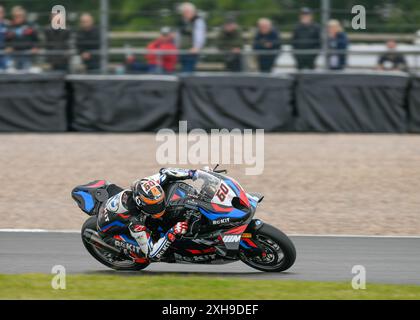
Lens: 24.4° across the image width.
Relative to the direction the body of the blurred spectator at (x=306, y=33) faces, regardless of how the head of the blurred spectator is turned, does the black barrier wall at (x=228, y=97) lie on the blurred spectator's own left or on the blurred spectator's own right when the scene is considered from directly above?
on the blurred spectator's own right

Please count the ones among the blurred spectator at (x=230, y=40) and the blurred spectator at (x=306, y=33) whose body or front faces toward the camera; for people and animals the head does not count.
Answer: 2

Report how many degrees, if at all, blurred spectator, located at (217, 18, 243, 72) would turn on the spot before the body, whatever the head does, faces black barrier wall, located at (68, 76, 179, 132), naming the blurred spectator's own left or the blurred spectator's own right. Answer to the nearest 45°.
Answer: approximately 90° to the blurred spectator's own right

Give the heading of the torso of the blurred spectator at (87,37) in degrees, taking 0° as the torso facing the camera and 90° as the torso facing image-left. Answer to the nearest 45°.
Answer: approximately 45°

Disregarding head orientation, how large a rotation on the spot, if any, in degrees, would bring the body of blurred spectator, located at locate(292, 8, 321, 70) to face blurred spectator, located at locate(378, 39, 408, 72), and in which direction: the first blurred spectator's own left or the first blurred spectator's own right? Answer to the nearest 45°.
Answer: approximately 90° to the first blurred spectator's own left

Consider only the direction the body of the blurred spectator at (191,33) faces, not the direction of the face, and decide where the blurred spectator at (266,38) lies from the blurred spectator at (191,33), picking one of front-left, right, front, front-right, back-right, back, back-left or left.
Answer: back-left

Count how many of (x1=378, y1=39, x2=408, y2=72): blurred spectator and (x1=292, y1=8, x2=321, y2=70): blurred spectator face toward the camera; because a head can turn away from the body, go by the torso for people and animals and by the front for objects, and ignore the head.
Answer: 2

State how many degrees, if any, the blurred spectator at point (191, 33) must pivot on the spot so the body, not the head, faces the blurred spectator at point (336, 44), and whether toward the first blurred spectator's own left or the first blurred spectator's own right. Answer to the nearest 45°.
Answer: approximately 135° to the first blurred spectator's own left

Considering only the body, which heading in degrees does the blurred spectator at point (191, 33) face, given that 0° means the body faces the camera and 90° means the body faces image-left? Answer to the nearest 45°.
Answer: approximately 45°

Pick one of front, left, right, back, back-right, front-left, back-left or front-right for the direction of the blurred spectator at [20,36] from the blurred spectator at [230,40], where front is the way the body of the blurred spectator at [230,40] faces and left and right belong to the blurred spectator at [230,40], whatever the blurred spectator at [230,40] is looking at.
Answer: right

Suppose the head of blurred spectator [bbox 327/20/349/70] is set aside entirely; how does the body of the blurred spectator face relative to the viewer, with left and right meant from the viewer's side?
facing the viewer and to the left of the viewer

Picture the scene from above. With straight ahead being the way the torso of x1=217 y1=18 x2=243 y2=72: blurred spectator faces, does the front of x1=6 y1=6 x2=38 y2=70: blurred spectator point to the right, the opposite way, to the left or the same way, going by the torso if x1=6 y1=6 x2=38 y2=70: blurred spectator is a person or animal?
the same way

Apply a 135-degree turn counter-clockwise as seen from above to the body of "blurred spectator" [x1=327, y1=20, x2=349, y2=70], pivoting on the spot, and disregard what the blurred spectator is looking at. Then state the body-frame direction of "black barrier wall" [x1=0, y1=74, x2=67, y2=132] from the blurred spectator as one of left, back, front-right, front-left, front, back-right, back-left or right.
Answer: back

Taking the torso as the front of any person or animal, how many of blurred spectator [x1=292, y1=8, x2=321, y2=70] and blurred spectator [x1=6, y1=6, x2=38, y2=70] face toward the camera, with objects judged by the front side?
2

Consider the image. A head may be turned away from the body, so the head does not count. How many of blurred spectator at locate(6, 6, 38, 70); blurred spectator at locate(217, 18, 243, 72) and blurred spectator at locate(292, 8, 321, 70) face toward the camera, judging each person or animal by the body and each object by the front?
3

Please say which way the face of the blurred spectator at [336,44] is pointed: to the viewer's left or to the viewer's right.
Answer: to the viewer's left

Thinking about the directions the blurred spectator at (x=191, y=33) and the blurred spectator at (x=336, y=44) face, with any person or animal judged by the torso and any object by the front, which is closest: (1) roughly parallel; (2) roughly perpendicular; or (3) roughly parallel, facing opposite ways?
roughly parallel

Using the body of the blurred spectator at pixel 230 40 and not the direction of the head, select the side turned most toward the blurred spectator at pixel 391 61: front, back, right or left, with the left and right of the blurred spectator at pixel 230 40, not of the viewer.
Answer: left

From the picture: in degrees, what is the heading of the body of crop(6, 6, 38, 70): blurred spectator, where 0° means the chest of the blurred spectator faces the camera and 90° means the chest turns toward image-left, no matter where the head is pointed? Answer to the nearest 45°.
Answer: approximately 0°

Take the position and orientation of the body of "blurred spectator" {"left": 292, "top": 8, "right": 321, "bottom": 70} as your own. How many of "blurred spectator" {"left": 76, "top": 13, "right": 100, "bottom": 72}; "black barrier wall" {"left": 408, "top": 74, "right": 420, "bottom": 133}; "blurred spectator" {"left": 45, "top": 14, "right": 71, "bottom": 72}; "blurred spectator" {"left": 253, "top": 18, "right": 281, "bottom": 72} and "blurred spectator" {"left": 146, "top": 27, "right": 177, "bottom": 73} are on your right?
4
